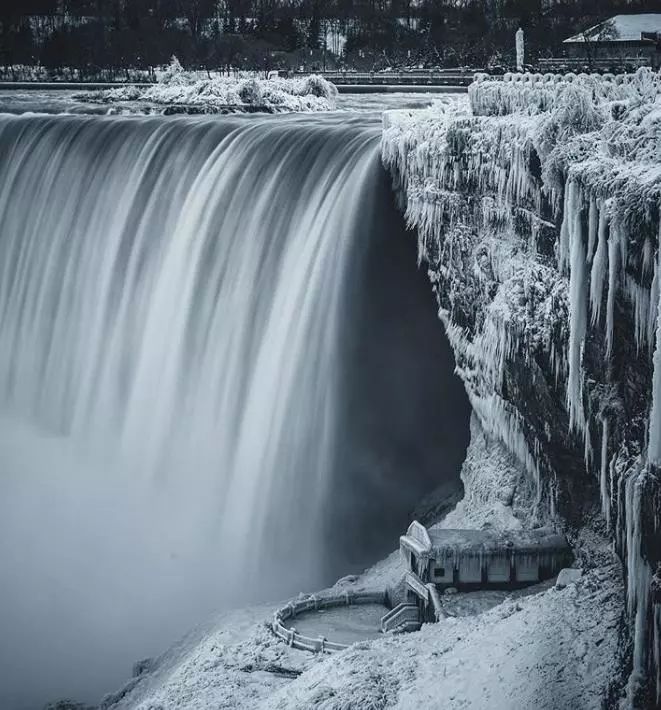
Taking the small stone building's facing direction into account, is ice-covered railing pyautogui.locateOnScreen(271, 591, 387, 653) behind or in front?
in front

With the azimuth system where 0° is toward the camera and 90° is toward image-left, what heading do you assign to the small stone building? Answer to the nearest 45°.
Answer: approximately 90°

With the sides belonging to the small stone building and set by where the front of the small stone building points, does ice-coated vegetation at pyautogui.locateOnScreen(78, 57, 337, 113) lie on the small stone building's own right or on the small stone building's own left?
on the small stone building's own right

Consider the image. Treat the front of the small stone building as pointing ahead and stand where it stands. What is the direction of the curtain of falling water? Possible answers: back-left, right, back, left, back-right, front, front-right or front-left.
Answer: front-right

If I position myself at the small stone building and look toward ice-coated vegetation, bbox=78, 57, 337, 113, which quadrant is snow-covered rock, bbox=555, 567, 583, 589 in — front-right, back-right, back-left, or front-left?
back-right

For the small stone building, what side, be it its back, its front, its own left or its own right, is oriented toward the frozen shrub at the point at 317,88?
right
